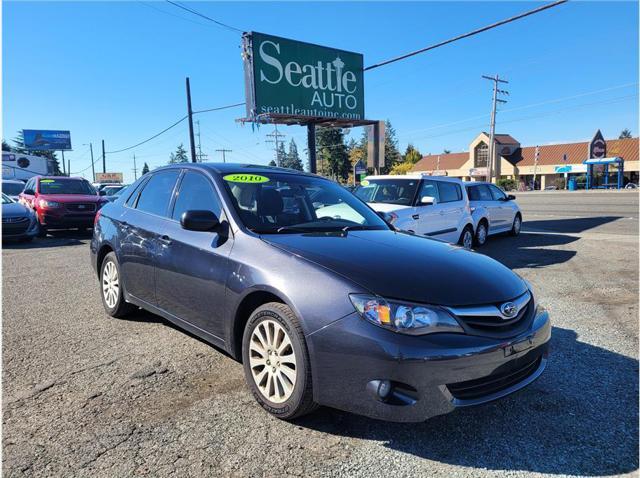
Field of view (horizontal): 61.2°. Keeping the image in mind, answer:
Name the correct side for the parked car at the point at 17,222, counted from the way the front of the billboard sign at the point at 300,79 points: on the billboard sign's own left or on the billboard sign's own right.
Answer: on the billboard sign's own right

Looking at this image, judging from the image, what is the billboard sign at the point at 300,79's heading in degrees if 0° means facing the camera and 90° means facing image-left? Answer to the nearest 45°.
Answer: approximately 315°

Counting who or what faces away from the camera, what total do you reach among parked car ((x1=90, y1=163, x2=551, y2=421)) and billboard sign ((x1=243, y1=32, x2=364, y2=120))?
0

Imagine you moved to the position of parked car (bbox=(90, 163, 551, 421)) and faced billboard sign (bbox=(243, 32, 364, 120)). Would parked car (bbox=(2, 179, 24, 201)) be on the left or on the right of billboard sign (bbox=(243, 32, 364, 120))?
left

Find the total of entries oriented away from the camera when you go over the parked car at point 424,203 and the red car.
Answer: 0

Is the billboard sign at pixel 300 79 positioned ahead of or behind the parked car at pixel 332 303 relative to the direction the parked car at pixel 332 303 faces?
behind

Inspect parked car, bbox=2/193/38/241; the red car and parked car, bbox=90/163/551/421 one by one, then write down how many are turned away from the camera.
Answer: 0

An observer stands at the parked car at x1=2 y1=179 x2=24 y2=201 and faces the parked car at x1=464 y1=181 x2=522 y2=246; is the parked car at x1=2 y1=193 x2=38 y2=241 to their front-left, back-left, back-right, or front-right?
front-right

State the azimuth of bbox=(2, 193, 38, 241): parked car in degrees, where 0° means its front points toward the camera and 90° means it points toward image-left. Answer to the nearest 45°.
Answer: approximately 315°

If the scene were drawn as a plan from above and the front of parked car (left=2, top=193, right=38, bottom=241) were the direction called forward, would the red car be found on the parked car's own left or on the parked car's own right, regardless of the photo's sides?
on the parked car's own left

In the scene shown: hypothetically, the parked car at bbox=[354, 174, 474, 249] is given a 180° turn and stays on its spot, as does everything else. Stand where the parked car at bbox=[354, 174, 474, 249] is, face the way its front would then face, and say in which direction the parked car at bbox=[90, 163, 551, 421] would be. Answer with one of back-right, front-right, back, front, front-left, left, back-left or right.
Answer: back-right
